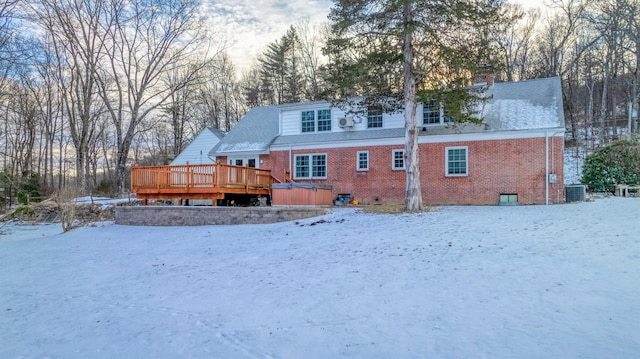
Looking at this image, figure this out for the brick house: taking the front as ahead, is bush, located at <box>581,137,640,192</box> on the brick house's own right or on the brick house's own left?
on the brick house's own right

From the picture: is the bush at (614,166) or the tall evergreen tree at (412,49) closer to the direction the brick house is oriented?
the bush

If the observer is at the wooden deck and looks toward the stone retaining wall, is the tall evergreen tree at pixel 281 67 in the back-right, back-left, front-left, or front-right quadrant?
back-left

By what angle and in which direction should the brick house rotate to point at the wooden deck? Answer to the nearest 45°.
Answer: approximately 90° to its left

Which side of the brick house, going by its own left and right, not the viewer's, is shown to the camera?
back
